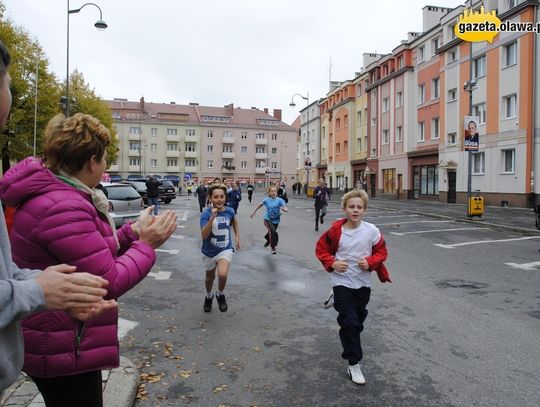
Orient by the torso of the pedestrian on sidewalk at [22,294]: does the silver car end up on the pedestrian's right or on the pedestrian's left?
on the pedestrian's left

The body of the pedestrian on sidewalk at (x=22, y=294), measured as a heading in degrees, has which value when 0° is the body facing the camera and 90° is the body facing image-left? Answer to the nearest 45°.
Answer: approximately 270°

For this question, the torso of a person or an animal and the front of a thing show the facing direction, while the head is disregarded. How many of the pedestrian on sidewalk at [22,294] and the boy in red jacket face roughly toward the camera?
1

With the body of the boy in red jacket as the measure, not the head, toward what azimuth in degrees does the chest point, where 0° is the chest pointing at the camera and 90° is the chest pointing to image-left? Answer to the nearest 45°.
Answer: approximately 0°

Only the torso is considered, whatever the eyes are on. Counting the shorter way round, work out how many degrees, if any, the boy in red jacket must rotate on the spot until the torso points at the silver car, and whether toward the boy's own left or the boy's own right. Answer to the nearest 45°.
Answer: approximately 135° to the boy's own right

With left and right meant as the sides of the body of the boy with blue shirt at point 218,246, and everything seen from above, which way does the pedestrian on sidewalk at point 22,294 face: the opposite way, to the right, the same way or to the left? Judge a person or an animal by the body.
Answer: to the left

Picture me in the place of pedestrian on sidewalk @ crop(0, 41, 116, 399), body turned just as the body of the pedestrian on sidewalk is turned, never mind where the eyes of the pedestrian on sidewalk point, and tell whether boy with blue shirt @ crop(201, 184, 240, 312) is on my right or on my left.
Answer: on my left

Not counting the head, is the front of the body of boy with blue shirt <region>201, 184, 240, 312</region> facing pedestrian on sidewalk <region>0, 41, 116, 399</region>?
yes
